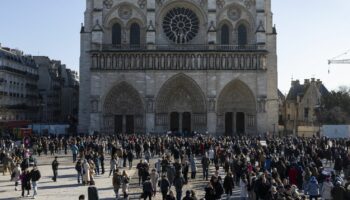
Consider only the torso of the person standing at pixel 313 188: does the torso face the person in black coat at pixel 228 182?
no

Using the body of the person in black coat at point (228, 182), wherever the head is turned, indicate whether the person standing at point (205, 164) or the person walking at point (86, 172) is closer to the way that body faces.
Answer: the person standing

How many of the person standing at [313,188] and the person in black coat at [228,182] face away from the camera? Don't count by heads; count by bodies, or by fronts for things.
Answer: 2

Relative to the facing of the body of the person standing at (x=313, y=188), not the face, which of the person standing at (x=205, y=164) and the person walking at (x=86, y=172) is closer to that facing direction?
the person standing

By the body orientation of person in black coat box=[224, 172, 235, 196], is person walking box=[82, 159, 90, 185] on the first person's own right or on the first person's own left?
on the first person's own left

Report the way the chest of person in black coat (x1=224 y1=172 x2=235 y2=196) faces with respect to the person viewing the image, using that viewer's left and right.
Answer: facing away from the viewer

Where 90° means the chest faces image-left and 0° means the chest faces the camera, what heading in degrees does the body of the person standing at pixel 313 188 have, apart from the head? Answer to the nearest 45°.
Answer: approximately 180°

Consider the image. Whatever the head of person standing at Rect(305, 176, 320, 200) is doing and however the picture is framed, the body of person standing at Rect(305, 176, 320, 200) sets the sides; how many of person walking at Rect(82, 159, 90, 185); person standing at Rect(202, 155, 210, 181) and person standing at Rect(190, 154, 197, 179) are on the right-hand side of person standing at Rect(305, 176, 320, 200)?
0

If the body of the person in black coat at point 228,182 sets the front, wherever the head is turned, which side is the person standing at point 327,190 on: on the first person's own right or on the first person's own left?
on the first person's own right

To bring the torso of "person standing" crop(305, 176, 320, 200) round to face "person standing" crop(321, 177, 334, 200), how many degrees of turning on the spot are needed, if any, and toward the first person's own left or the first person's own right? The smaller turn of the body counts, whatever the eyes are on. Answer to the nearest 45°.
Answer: approximately 135° to the first person's own right

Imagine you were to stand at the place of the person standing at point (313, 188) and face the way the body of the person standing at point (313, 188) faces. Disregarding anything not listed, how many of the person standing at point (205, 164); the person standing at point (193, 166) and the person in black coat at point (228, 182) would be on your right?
0

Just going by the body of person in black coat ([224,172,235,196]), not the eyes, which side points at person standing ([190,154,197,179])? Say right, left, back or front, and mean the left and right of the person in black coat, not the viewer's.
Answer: front

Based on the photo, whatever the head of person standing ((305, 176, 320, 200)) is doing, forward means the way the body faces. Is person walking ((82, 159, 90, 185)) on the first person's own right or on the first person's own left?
on the first person's own left

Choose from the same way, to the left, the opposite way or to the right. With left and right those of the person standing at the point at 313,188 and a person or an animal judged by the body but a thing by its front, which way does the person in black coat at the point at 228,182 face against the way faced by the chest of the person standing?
the same way
